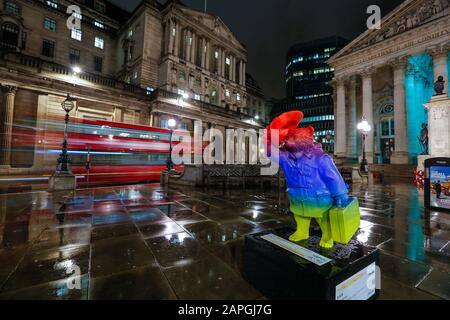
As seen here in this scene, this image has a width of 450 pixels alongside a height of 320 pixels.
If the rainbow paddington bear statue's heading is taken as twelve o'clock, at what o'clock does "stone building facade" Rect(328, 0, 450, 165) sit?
The stone building facade is roughly at 5 o'clock from the rainbow paddington bear statue.

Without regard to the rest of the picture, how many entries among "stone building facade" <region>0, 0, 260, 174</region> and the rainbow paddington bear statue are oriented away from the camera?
0

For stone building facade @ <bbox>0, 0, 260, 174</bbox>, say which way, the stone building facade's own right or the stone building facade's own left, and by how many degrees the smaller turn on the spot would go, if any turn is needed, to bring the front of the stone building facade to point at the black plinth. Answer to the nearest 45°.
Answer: approximately 45° to the stone building facade's own right

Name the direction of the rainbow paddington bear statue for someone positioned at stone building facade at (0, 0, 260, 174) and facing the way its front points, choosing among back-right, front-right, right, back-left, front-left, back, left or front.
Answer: front-right

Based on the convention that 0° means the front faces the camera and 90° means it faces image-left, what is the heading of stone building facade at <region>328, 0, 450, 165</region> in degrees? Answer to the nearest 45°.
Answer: approximately 45°

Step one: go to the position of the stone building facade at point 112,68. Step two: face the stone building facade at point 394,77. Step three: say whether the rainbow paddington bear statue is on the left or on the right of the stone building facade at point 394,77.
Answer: right

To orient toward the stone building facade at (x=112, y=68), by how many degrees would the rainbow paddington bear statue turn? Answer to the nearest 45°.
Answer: approximately 90° to its right

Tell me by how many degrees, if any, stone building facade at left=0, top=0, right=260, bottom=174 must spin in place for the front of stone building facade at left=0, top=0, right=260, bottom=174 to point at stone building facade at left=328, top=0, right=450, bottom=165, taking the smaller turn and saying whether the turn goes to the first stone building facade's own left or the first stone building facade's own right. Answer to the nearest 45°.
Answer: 0° — it already faces it

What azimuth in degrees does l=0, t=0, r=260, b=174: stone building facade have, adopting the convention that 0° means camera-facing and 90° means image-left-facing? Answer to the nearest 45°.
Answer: approximately 315°

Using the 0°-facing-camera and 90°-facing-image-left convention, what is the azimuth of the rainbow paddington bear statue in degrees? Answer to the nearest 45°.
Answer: approximately 45°
